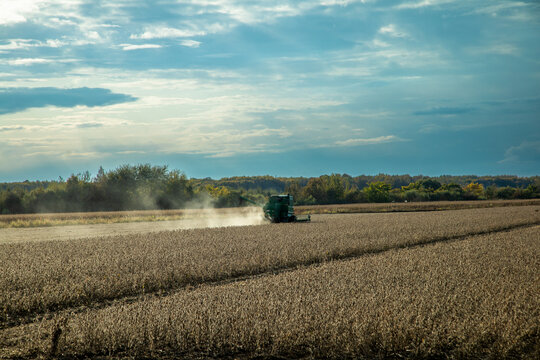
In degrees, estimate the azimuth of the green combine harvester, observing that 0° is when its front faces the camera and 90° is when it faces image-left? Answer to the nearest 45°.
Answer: approximately 270°
